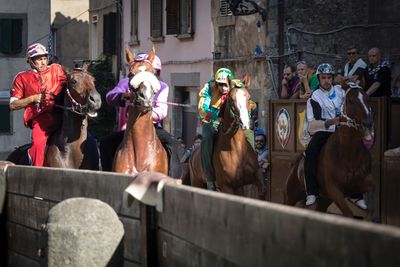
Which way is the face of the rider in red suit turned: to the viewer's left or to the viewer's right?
to the viewer's right

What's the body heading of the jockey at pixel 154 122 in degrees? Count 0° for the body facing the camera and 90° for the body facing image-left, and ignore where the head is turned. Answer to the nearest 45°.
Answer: approximately 0°

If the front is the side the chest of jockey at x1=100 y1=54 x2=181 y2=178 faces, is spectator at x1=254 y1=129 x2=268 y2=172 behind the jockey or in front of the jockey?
behind

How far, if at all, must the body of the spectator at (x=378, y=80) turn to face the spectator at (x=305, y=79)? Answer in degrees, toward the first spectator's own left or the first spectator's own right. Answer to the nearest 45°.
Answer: approximately 90° to the first spectator's own right
